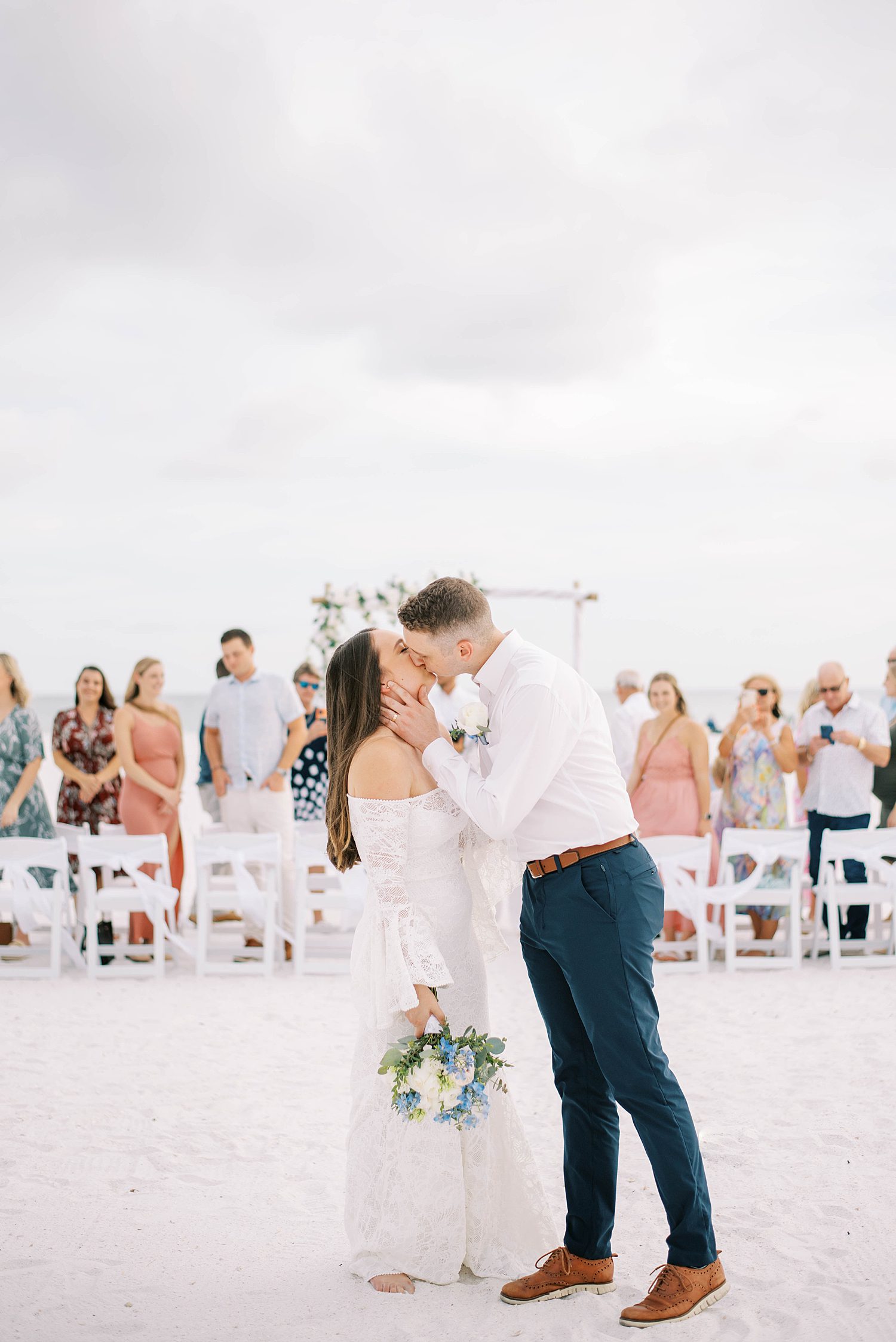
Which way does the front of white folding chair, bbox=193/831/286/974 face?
away from the camera

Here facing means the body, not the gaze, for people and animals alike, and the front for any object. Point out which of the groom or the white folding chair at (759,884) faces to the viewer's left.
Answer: the groom

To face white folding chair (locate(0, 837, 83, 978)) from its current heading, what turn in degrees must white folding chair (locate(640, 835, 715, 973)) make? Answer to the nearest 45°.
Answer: approximately 90° to its left

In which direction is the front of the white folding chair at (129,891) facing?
away from the camera

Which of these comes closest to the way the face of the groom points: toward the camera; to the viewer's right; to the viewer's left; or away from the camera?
to the viewer's left

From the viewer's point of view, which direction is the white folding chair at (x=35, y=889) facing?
away from the camera

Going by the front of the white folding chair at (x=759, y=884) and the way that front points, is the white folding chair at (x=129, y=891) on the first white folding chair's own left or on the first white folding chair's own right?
on the first white folding chair's own left

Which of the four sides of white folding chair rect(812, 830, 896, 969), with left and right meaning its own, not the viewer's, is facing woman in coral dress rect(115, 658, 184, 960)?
left

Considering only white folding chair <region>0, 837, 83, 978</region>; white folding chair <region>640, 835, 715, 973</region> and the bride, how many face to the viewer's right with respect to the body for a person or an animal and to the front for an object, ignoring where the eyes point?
1

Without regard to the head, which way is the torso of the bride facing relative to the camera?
to the viewer's right

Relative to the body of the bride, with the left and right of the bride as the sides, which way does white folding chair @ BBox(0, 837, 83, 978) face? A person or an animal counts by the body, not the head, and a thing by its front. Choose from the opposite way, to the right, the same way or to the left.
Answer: to the left
